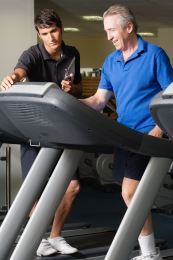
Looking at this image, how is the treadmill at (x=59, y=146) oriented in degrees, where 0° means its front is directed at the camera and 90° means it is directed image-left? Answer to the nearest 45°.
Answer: approximately 45°

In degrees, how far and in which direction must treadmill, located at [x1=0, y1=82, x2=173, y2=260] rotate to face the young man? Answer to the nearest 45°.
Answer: approximately 135° to its right

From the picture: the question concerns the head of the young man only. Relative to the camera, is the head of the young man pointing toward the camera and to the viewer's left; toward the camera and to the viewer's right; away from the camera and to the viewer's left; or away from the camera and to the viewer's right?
toward the camera and to the viewer's right
